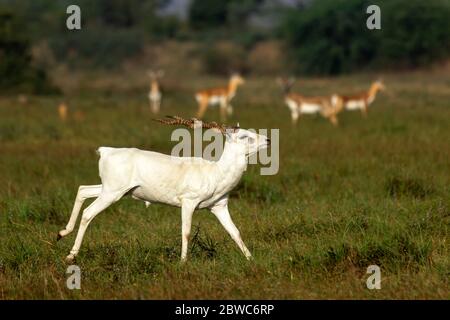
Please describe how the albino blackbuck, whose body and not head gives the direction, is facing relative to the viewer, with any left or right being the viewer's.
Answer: facing to the right of the viewer
